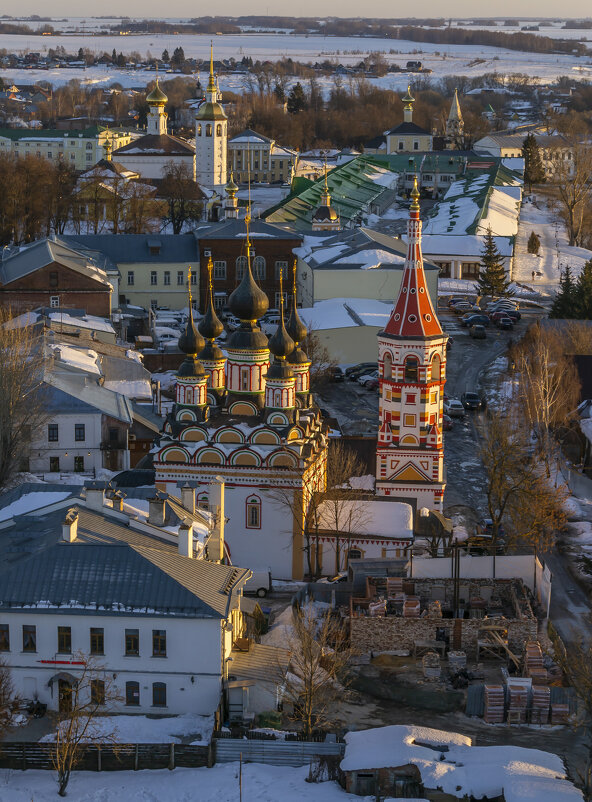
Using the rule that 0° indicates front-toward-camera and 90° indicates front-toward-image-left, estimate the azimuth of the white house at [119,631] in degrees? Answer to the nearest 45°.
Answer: approximately 0°

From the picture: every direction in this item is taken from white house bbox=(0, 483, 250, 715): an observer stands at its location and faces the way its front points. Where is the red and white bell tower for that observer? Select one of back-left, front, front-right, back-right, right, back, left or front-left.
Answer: back-left

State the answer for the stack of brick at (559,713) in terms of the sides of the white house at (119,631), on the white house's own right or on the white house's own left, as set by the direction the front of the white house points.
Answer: on the white house's own left

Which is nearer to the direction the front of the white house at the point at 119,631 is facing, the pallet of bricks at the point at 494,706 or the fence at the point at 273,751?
the fence

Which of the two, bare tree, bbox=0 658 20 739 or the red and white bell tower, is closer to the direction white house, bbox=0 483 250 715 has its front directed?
the bare tree

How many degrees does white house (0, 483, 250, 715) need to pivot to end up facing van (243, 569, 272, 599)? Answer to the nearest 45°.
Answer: approximately 135° to its left

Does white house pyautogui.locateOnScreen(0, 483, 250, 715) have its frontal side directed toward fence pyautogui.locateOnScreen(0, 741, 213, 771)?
yes

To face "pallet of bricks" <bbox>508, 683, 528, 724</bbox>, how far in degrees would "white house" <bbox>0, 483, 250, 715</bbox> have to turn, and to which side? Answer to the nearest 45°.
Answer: approximately 90° to its left

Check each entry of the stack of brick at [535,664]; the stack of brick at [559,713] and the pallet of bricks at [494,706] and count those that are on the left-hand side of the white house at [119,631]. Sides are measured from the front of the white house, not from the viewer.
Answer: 3
